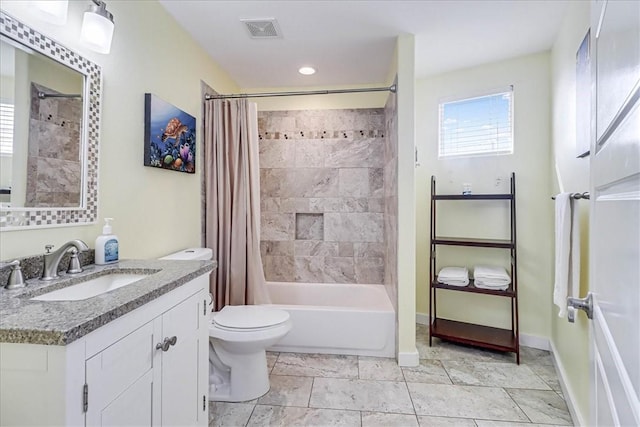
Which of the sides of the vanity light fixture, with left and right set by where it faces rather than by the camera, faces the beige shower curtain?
left

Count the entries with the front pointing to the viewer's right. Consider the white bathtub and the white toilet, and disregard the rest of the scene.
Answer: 1

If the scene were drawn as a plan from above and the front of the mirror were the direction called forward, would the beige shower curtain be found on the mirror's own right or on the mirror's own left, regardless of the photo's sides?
on the mirror's own left

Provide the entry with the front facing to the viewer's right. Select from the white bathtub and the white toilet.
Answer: the white toilet

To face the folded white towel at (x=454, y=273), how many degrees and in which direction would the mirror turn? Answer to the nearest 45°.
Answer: approximately 45° to its left

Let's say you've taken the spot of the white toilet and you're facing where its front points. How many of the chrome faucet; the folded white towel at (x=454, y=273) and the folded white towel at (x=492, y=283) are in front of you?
2

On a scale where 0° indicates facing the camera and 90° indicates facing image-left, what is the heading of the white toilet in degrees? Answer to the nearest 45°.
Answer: approximately 270°

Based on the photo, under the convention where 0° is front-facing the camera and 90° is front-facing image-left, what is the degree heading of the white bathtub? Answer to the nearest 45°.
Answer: approximately 0°

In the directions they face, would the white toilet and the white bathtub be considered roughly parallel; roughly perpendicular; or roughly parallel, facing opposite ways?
roughly perpendicular
